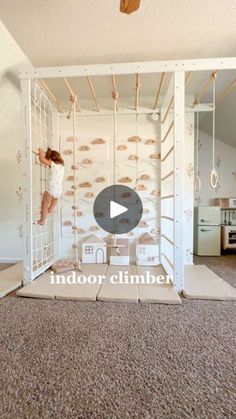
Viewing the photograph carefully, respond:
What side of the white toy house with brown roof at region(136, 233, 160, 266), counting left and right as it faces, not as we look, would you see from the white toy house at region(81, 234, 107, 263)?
right

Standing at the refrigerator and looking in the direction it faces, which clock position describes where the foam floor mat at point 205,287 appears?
The foam floor mat is roughly at 12 o'clock from the refrigerator.

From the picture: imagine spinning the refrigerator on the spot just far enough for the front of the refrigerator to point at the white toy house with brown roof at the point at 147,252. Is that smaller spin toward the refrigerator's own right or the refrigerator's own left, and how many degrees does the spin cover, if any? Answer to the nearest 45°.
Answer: approximately 45° to the refrigerator's own right

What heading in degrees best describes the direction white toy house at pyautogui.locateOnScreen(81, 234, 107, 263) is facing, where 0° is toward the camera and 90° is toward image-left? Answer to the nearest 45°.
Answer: approximately 0°

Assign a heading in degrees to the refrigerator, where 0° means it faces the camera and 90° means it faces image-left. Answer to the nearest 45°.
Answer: approximately 0°

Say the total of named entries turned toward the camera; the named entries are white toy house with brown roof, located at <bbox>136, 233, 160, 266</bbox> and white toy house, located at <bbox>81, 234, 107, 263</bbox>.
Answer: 2

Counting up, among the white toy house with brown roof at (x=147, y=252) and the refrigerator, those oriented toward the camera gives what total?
2

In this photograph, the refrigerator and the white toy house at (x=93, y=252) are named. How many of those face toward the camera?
2
